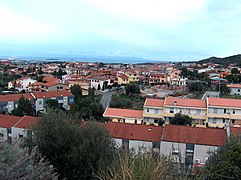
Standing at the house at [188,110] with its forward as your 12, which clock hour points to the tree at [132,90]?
The tree is roughly at 5 o'clock from the house.

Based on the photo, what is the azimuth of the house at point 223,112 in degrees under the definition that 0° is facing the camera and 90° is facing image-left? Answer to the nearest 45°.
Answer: approximately 0°

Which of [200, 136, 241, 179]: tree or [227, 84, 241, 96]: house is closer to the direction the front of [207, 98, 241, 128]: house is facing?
the tree

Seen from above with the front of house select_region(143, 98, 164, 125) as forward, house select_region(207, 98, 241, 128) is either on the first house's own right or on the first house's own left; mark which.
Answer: on the first house's own left

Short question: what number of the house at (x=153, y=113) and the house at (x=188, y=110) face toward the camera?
2

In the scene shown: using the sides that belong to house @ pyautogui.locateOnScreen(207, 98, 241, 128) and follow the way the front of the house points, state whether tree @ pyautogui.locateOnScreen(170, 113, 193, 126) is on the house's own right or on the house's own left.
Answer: on the house's own right

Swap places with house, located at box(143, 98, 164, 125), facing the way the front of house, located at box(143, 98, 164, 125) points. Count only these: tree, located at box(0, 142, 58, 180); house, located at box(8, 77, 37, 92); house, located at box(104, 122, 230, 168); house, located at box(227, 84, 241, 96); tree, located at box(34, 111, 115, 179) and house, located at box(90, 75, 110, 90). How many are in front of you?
3

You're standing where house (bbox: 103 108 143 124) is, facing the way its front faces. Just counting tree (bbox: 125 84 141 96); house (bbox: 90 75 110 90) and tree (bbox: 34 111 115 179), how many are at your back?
2
